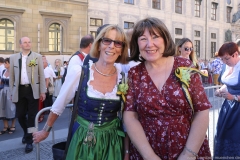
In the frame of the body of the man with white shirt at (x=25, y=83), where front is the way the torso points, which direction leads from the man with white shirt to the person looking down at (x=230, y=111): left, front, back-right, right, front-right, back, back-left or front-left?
front-left

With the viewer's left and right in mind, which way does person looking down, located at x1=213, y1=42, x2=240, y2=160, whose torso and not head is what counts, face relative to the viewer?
facing the viewer and to the left of the viewer

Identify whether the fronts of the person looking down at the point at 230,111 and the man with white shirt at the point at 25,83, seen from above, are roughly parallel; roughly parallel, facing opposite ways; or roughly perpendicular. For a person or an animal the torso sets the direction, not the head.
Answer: roughly perpendicular

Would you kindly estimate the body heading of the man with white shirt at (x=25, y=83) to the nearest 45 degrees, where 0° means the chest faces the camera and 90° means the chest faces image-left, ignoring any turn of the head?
approximately 0°

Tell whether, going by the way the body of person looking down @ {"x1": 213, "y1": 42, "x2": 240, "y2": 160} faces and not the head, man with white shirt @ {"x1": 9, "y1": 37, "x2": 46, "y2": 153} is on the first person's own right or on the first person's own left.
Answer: on the first person's own right

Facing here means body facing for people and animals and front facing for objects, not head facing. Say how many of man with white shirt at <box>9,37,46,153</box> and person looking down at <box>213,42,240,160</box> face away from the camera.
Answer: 0
